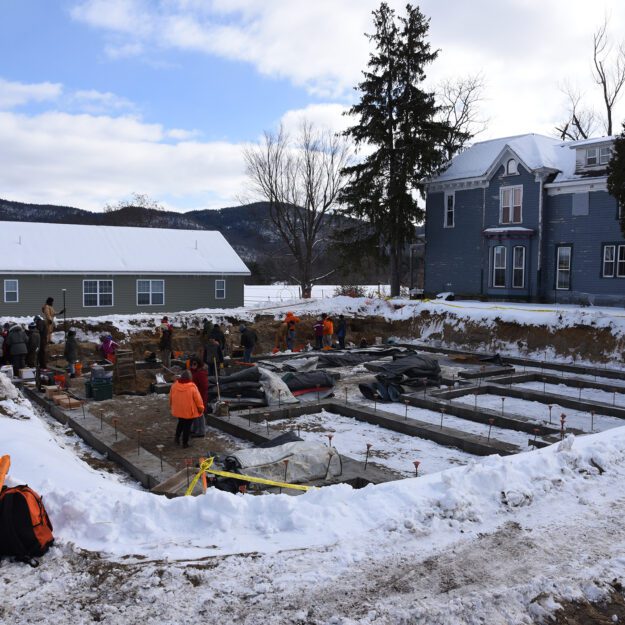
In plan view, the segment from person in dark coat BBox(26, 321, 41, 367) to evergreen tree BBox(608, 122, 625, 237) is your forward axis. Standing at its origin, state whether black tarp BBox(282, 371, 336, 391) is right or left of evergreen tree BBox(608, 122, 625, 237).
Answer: right

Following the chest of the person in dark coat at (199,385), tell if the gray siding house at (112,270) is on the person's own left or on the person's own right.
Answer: on the person's own right

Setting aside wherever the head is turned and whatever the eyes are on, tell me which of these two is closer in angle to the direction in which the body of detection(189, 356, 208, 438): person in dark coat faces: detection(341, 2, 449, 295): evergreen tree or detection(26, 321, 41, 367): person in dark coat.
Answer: the person in dark coat

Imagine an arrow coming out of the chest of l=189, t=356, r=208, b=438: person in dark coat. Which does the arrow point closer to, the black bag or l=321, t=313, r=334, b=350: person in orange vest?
the black bag

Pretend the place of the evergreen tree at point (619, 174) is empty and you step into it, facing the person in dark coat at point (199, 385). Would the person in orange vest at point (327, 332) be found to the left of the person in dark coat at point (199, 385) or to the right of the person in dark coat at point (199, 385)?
right
